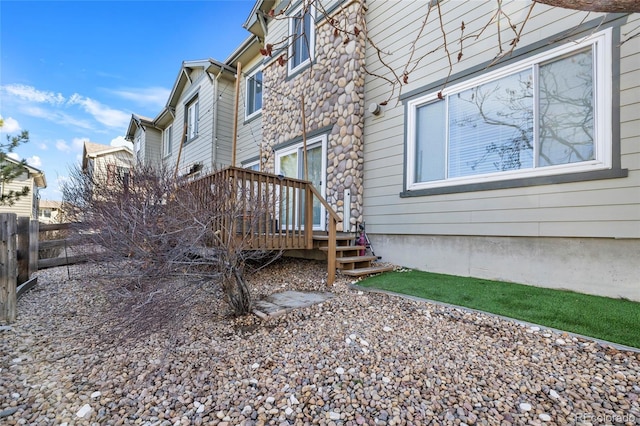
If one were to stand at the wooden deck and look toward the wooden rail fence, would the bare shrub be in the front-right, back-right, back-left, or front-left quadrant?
front-left

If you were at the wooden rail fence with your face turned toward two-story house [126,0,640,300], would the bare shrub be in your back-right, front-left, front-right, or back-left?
front-right

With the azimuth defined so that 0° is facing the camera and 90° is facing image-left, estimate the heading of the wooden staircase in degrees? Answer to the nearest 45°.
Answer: approximately 315°

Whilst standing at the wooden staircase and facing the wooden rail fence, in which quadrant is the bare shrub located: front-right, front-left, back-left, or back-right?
front-left

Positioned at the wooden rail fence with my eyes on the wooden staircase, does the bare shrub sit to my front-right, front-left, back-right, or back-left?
front-right

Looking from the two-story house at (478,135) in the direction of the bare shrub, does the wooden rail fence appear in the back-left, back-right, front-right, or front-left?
front-right

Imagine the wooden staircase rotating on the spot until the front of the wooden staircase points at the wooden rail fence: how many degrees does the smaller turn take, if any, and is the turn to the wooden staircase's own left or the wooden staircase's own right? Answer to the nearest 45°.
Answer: approximately 135° to the wooden staircase's own right

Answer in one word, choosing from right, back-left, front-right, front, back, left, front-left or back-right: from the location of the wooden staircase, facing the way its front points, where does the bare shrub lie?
right
